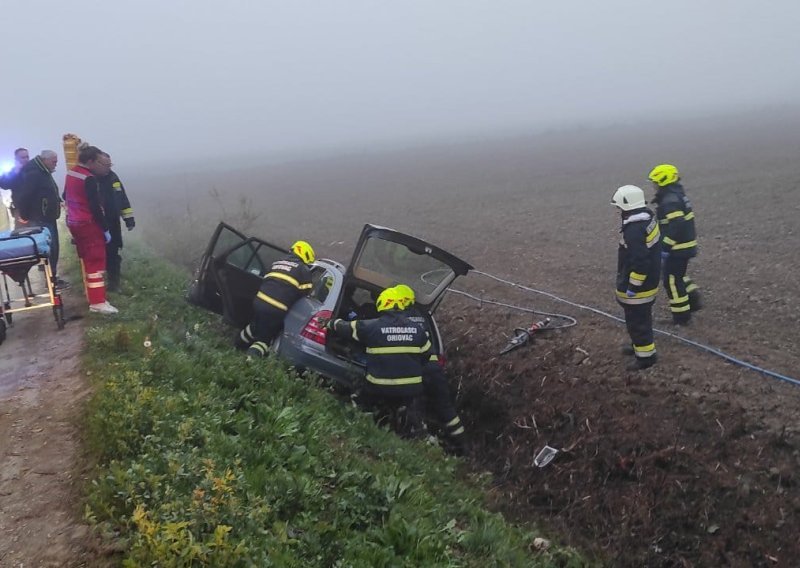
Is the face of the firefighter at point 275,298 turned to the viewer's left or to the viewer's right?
to the viewer's right

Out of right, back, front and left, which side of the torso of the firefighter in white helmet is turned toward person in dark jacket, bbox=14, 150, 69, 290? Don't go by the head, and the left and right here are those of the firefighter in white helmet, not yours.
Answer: front

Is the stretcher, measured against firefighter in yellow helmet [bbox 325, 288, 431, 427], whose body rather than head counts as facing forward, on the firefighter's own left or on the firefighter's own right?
on the firefighter's own left

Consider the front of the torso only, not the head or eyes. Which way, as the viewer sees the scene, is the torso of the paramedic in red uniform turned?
to the viewer's right

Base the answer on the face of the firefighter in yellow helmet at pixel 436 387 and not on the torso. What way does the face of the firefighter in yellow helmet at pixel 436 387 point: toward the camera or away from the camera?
away from the camera

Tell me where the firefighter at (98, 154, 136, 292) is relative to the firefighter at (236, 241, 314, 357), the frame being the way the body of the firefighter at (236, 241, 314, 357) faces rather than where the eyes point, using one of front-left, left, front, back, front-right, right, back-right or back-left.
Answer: left

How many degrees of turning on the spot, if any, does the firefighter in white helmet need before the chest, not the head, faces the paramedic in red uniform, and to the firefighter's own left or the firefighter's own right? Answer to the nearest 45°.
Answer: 0° — they already face them

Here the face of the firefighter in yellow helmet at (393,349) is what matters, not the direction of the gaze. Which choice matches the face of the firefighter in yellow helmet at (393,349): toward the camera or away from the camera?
away from the camera

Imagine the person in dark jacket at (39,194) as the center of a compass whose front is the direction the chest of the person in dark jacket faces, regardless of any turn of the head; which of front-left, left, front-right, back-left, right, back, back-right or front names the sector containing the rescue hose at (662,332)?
front-right

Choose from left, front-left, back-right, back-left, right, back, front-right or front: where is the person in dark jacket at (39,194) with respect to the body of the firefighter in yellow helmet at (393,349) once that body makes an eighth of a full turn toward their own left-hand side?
front

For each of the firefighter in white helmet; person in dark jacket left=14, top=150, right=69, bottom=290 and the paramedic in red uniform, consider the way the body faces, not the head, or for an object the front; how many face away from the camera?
0

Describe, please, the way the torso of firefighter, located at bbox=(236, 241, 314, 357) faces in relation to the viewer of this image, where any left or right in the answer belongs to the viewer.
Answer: facing away from the viewer and to the right of the viewer

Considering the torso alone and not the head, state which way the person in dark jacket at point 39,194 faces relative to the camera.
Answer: to the viewer's right

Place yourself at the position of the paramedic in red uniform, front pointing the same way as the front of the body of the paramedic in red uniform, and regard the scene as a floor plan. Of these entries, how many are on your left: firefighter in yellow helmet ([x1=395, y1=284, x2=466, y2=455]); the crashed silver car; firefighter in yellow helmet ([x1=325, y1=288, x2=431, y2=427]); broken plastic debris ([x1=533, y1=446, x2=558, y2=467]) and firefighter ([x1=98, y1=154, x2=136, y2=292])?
1

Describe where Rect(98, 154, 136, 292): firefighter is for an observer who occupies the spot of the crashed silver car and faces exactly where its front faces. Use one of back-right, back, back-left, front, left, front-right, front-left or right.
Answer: front

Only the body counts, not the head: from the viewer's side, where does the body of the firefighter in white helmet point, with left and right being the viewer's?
facing to the left of the viewer

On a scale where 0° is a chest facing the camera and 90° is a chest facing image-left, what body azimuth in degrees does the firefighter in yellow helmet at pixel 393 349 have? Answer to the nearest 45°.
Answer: approximately 180°

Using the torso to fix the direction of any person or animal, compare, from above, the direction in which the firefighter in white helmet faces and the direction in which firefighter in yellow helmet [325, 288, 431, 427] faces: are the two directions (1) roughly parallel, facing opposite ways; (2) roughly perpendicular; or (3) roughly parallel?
roughly perpendicular

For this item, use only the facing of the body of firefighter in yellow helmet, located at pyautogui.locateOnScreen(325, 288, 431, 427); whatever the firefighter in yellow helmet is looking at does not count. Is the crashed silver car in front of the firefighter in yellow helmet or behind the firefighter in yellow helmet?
in front
